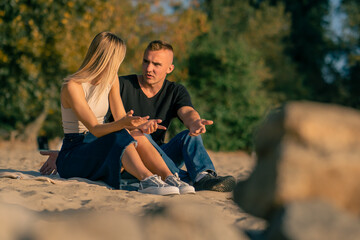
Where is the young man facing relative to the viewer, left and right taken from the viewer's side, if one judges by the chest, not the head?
facing the viewer

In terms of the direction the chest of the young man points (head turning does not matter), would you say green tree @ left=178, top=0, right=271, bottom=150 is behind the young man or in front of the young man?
behind

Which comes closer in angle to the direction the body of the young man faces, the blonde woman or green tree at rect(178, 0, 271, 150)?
the blonde woman

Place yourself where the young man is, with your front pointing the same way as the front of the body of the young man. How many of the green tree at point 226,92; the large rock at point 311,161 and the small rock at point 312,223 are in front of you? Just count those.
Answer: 2

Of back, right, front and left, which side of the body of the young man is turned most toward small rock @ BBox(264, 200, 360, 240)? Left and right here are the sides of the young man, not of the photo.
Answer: front

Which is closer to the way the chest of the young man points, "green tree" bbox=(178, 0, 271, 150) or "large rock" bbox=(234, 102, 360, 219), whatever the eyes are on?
the large rock

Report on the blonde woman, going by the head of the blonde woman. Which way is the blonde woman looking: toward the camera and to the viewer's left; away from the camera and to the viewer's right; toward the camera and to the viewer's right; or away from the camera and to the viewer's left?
away from the camera and to the viewer's right

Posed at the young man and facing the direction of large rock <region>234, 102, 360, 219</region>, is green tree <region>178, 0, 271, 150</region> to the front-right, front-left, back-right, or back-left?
back-left

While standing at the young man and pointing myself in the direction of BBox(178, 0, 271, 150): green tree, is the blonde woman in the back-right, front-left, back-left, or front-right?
back-left

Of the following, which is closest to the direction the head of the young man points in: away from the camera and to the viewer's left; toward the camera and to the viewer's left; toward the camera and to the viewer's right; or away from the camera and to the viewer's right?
toward the camera and to the viewer's left

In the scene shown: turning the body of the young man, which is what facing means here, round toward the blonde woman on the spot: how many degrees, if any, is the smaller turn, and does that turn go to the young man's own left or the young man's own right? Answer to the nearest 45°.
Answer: approximately 45° to the young man's own right

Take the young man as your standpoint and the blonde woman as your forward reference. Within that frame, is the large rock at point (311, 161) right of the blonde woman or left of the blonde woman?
left

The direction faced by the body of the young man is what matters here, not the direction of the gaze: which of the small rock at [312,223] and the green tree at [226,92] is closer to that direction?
the small rock

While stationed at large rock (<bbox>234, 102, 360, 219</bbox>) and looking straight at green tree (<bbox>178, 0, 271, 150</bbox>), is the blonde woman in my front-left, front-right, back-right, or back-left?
front-left
